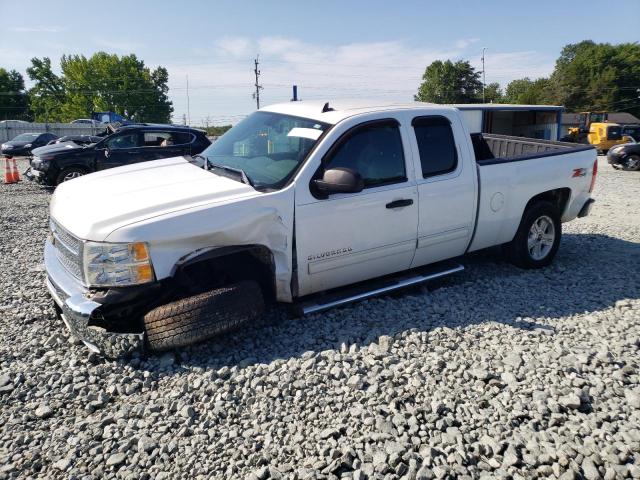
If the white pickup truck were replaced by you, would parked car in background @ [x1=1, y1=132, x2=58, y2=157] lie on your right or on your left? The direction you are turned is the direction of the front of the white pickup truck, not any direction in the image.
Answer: on your right

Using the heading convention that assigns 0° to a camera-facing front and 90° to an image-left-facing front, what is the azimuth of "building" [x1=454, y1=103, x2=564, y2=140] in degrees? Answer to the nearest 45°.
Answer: approximately 0°

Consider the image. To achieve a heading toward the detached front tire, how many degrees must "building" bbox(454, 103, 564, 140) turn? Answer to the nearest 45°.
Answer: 0° — it already faces it

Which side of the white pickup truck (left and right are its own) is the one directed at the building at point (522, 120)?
back

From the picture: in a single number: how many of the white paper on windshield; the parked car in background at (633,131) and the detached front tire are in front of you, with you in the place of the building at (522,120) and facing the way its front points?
2

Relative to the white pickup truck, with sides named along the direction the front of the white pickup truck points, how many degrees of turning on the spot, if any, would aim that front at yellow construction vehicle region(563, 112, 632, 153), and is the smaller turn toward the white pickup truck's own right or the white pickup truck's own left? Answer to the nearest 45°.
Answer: approximately 180°

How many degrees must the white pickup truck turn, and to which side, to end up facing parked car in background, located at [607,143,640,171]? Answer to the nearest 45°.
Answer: approximately 180°

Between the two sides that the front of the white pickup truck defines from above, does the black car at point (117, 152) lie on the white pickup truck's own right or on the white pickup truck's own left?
on the white pickup truck's own right

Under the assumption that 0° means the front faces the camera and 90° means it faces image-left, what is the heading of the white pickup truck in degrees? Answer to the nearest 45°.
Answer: approximately 45°
